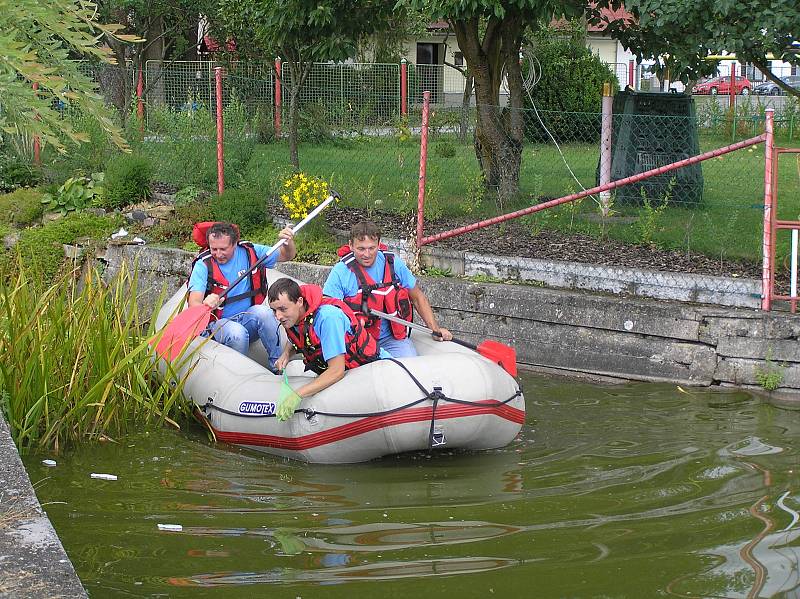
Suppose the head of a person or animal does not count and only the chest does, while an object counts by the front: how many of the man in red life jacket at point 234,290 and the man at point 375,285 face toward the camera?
2

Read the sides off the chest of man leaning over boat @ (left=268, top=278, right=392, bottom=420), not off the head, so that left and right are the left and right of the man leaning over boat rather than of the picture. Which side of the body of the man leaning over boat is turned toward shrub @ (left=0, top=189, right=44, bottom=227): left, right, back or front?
right

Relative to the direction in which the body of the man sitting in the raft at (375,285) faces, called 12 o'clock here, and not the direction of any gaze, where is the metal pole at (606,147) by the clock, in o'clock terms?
The metal pole is roughly at 7 o'clock from the man sitting in the raft.

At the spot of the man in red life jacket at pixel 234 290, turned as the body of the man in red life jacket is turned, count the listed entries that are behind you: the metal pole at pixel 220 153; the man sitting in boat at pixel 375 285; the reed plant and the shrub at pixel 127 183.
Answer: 2

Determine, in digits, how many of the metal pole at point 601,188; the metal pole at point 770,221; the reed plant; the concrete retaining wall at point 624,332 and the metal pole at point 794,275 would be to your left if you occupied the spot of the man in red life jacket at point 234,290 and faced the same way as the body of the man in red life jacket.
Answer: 4

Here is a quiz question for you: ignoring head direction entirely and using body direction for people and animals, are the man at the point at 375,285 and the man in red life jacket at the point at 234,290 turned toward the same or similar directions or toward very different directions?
same or similar directions

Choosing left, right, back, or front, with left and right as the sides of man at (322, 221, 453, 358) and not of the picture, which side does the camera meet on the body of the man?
front

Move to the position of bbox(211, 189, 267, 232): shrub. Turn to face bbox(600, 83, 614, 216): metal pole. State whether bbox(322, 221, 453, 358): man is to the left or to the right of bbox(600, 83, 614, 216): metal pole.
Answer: right

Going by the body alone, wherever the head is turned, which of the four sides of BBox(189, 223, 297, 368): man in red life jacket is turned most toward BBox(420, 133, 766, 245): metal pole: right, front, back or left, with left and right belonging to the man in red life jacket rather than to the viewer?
left

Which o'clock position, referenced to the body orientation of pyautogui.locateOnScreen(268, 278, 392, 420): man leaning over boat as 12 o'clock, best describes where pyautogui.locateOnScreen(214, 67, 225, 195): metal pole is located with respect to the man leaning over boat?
The metal pole is roughly at 4 o'clock from the man leaning over boat.

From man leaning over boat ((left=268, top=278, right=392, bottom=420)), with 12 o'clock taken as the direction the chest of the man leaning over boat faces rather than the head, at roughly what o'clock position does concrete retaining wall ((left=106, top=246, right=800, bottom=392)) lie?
The concrete retaining wall is roughly at 6 o'clock from the man leaning over boat.

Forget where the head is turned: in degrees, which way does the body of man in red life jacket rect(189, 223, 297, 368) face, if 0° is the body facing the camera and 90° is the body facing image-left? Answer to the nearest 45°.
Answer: approximately 0°

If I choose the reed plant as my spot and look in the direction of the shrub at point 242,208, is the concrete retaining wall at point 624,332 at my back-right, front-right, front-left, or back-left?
front-right
